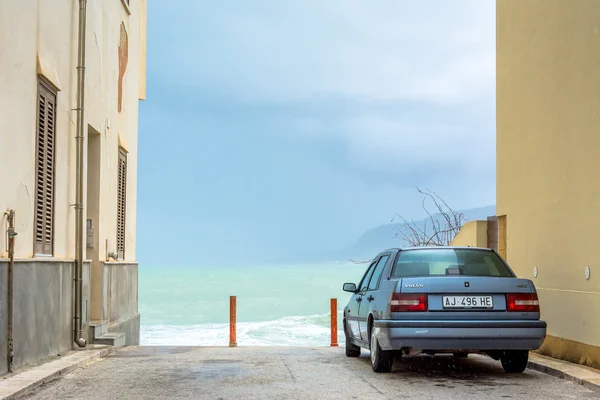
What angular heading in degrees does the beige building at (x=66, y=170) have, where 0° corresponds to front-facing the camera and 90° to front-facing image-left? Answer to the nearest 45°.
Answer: approximately 270°

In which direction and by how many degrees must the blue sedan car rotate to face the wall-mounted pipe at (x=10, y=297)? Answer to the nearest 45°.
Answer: approximately 90° to its left

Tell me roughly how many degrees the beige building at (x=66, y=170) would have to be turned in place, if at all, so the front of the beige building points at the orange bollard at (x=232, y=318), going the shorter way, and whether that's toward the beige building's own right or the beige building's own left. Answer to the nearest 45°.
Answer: approximately 45° to the beige building's own left

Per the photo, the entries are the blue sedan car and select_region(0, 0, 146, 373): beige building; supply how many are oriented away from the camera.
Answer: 1

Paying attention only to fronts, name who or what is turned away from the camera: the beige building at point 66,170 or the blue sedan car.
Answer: the blue sedan car

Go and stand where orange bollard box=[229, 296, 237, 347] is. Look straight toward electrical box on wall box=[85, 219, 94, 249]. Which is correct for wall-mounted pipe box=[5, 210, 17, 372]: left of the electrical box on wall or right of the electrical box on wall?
left

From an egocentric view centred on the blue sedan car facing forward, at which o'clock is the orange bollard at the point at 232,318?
The orange bollard is roughly at 11 o'clock from the blue sedan car.

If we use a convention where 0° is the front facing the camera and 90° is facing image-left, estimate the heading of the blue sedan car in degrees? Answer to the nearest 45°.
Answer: approximately 180°

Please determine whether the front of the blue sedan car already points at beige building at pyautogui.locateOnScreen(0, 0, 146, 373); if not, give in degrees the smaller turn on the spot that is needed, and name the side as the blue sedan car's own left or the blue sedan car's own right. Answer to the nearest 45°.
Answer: approximately 45° to the blue sedan car's own left

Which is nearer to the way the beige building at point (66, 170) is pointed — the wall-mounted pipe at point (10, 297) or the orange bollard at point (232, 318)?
the orange bollard
